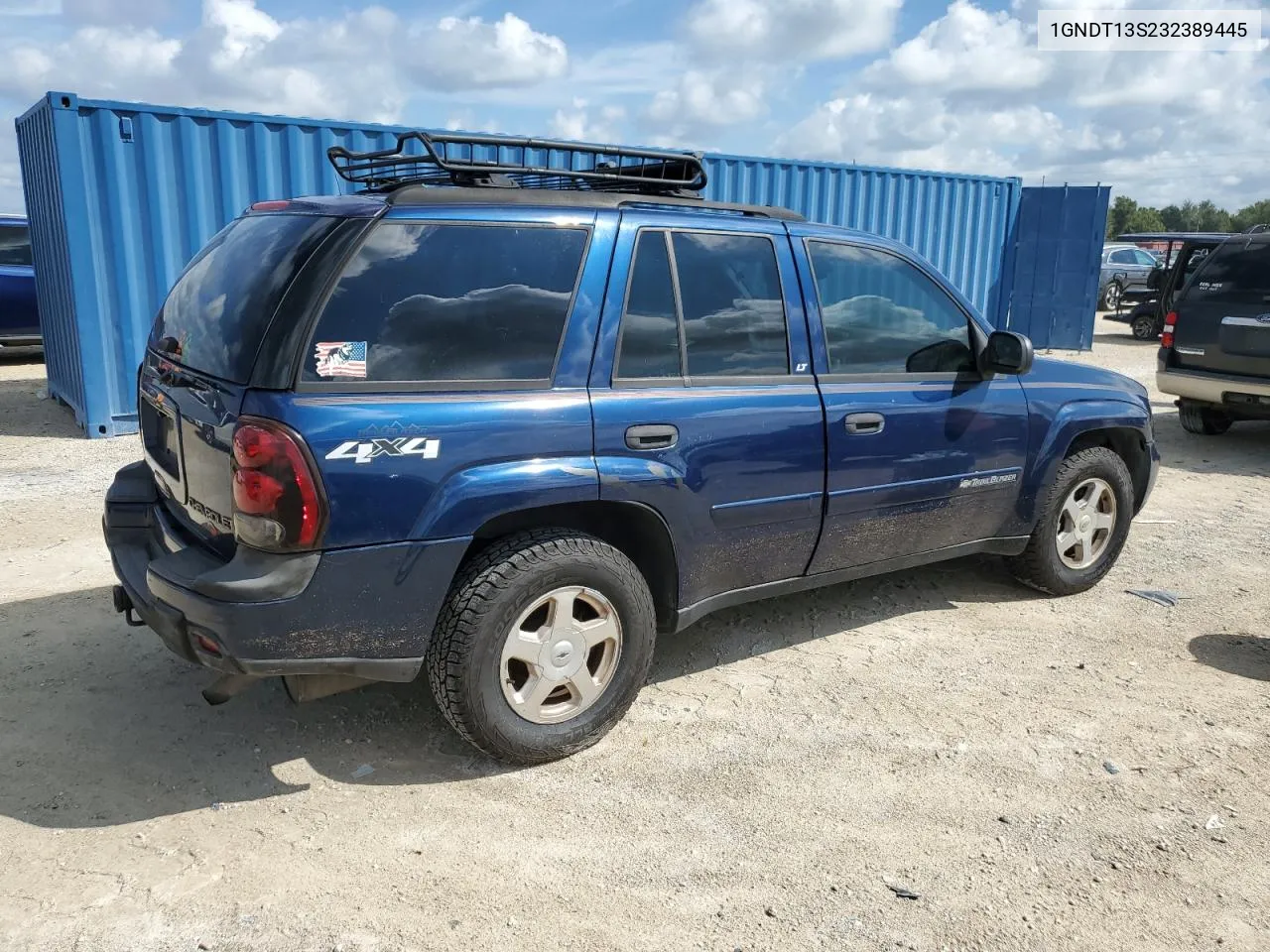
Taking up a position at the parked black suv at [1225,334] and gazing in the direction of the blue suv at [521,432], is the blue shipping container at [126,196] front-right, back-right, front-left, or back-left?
front-right

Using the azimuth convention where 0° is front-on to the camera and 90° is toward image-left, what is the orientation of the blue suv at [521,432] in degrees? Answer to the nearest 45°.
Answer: approximately 225°

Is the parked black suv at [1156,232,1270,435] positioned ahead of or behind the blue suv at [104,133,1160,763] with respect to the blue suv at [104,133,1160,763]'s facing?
ahead

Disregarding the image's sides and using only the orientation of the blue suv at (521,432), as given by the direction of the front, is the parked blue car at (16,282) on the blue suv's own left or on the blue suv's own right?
on the blue suv's own left

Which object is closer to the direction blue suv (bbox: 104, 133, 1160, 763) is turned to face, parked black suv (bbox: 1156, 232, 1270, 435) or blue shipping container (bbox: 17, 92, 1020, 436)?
the parked black suv
